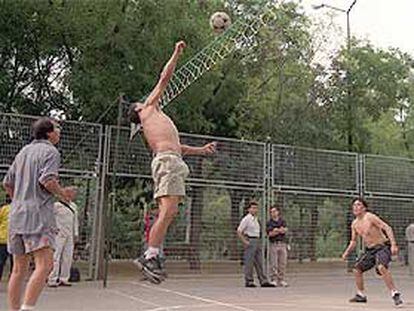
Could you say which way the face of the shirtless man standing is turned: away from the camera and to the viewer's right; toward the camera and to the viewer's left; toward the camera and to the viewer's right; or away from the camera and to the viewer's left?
toward the camera and to the viewer's left

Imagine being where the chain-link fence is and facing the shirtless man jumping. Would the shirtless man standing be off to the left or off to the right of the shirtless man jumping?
left

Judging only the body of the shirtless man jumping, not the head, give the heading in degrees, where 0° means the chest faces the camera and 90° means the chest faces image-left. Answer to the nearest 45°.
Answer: approximately 270°

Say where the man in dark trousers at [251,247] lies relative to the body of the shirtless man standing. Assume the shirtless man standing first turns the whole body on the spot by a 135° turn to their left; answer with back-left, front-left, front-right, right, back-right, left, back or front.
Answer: back-left

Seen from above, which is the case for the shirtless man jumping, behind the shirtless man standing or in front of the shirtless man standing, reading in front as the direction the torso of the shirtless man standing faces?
in front

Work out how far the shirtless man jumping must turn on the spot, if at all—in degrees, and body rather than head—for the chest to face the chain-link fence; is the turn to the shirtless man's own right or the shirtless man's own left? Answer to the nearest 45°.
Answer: approximately 90° to the shirtless man's own left

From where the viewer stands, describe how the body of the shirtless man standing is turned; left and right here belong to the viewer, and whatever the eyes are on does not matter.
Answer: facing the viewer and to the left of the viewer

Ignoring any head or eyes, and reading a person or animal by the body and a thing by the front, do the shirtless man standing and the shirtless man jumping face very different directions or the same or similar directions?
very different directions
